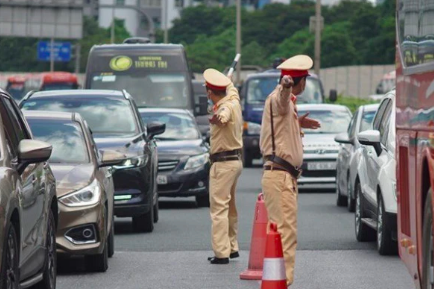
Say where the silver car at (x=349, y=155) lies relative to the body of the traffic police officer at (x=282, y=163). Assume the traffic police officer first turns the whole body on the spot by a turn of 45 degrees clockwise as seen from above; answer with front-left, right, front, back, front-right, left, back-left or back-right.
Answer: back-left

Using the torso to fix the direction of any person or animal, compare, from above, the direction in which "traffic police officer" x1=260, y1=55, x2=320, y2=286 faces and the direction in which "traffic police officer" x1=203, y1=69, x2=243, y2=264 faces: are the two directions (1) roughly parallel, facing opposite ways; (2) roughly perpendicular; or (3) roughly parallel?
roughly parallel, facing opposite ways

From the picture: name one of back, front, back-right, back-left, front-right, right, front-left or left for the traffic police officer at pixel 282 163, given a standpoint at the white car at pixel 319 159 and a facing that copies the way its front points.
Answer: front

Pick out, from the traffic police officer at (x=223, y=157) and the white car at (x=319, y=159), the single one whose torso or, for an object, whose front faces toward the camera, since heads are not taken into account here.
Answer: the white car

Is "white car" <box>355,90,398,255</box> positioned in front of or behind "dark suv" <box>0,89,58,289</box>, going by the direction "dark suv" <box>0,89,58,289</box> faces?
behind

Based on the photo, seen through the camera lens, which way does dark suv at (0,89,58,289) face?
facing the viewer and to the left of the viewer

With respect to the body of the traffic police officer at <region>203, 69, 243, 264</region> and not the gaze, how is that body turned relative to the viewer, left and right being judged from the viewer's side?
facing to the left of the viewer

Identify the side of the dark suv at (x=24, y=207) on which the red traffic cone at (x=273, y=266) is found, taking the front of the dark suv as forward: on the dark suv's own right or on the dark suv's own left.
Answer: on the dark suv's own left

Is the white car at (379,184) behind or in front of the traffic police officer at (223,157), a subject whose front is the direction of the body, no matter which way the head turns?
behind

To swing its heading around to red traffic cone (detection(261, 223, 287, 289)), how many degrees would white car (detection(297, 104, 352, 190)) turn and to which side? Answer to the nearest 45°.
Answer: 0° — it already faces it

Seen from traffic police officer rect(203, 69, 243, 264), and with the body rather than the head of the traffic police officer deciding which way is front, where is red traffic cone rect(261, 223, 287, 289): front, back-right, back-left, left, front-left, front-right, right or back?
left

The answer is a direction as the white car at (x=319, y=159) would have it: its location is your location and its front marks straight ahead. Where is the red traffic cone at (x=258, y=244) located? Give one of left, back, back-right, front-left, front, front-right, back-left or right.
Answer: front

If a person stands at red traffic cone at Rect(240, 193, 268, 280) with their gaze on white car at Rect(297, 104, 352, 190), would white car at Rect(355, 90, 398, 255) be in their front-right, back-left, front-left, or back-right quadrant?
front-right

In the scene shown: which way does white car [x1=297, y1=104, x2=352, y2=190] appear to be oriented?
toward the camera
